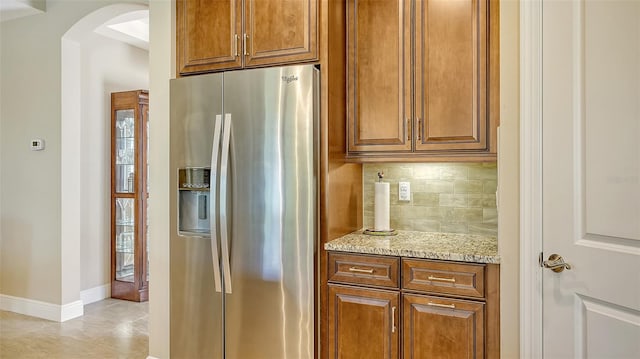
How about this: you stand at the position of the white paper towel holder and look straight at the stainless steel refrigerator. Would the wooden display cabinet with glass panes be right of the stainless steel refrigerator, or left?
right

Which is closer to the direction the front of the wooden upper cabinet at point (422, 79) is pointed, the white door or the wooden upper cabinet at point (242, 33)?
the white door

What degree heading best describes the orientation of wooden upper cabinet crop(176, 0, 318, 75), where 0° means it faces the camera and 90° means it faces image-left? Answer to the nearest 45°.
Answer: approximately 45°

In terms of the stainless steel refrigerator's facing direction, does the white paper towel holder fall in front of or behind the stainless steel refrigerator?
behind

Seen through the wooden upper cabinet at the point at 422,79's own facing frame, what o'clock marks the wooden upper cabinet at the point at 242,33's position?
the wooden upper cabinet at the point at 242,33 is roughly at 3 o'clock from the wooden upper cabinet at the point at 422,79.

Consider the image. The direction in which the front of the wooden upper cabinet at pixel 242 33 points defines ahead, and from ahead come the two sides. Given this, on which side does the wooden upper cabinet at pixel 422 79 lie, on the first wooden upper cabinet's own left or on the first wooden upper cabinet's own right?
on the first wooden upper cabinet's own left

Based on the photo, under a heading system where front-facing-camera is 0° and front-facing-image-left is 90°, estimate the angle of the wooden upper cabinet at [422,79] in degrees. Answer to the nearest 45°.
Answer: approximately 0°

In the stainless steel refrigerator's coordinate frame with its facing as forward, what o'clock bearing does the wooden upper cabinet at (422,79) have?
The wooden upper cabinet is roughly at 8 o'clock from the stainless steel refrigerator.

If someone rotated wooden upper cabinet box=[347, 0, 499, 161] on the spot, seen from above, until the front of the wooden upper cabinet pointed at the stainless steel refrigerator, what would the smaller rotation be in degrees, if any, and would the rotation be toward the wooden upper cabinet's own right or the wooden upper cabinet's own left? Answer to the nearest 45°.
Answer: approximately 90° to the wooden upper cabinet's own right

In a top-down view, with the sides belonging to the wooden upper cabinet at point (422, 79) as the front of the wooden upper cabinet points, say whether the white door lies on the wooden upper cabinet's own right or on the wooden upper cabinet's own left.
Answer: on the wooden upper cabinet's own left

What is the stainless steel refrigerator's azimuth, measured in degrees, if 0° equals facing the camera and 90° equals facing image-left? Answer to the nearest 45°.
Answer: approximately 45°
